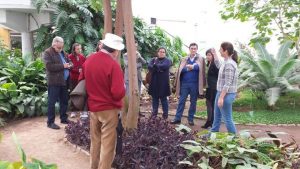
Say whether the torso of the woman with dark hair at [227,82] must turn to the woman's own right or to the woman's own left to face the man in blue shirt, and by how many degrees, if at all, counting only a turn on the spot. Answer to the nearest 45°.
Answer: approximately 45° to the woman's own right

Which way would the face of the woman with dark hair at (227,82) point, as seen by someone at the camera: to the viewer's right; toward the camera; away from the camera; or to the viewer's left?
to the viewer's left

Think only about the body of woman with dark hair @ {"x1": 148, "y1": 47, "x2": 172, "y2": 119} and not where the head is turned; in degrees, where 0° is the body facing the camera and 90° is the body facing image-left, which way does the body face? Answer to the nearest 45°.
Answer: approximately 0°

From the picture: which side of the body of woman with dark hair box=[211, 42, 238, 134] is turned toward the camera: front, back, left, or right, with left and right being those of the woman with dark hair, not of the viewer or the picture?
left

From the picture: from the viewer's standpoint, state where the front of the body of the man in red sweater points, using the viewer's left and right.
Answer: facing away from the viewer and to the right of the viewer

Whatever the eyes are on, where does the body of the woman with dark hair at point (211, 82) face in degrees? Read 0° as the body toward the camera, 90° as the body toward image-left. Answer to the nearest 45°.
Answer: approximately 45°

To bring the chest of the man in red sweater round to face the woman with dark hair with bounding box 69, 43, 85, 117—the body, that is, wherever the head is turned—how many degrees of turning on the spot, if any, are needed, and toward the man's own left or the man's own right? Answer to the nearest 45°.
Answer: approximately 45° to the man's own left

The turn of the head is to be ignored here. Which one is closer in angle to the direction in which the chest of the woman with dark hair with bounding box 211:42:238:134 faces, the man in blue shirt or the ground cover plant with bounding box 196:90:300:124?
the man in blue shirt
